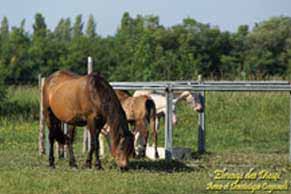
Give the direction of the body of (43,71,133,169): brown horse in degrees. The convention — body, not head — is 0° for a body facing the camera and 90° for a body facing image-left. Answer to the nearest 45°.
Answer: approximately 315°

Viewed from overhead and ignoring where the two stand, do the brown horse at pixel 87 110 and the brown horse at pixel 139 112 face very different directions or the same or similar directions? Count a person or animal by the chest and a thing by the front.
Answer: very different directions

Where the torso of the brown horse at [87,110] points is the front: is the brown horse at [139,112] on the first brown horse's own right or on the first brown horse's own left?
on the first brown horse's own left

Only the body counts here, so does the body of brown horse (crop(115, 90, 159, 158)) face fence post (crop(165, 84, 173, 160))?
no
